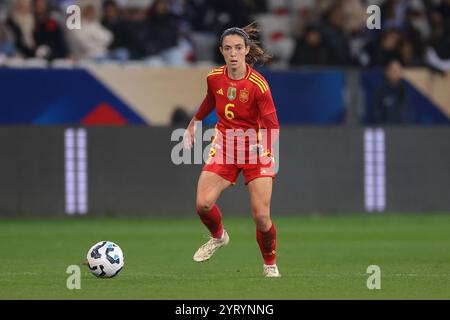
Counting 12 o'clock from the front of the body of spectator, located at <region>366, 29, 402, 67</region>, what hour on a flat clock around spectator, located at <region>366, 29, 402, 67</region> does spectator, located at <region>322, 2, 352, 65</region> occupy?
spectator, located at <region>322, 2, 352, 65</region> is roughly at 3 o'clock from spectator, located at <region>366, 29, 402, 67</region>.

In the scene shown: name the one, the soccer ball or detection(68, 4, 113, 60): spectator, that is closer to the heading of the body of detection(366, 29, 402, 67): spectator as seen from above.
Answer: the soccer ball

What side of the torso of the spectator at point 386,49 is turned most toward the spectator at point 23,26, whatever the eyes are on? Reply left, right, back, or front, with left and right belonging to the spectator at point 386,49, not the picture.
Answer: right

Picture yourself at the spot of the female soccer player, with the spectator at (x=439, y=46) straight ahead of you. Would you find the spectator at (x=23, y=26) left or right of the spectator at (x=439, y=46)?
left

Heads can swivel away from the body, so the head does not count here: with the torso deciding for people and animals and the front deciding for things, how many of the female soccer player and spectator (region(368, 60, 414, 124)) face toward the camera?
2

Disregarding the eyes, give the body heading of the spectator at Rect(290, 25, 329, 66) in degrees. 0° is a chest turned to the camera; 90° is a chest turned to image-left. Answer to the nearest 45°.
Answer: approximately 0°

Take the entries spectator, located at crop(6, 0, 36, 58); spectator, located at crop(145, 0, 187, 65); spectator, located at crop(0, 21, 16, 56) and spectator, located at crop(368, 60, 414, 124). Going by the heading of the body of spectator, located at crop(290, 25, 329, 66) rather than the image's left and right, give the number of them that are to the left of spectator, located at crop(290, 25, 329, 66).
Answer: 1

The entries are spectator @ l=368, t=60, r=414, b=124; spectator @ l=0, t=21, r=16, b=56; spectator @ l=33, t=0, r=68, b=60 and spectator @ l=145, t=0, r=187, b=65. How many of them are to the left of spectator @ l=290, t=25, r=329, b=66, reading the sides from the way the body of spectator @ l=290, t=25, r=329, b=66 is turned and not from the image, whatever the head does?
1

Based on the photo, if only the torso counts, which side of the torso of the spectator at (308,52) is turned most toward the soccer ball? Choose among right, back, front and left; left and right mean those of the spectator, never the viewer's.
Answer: front

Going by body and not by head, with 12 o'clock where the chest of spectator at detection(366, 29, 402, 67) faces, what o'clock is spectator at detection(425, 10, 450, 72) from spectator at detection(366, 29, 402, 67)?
spectator at detection(425, 10, 450, 72) is roughly at 8 o'clock from spectator at detection(366, 29, 402, 67).

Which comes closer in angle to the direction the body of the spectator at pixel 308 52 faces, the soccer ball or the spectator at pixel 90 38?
the soccer ball
